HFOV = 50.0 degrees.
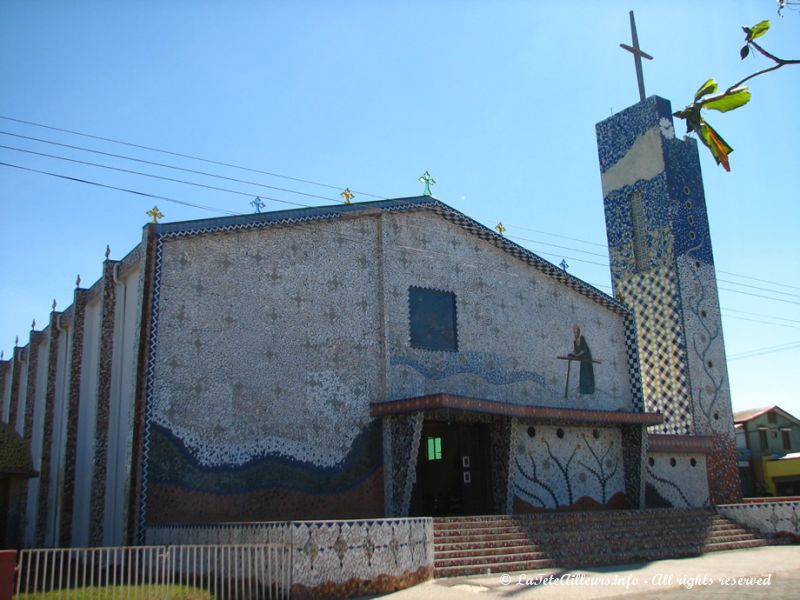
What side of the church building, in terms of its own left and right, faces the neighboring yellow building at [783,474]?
left

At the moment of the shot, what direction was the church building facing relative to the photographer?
facing the viewer and to the right of the viewer

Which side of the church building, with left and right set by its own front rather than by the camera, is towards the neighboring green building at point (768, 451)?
left
